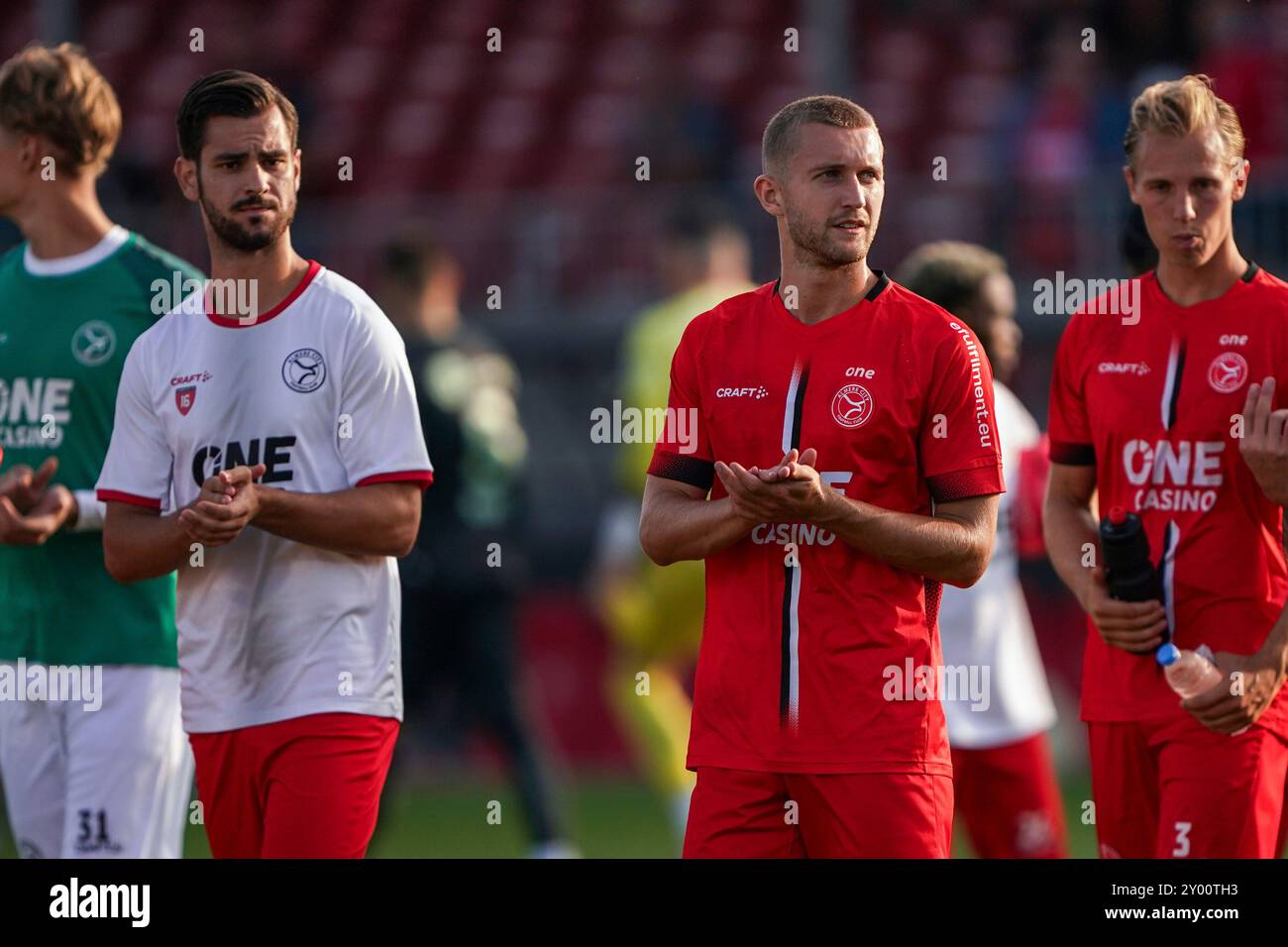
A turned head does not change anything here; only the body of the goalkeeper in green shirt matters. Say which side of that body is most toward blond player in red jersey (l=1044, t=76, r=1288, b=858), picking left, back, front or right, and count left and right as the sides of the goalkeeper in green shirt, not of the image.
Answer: left

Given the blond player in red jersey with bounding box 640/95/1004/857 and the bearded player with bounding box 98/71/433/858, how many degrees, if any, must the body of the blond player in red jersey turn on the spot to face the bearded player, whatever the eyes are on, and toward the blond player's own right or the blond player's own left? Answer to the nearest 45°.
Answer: approximately 90° to the blond player's own right

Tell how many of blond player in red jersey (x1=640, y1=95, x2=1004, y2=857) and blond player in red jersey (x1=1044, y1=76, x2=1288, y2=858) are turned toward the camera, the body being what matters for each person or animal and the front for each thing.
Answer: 2

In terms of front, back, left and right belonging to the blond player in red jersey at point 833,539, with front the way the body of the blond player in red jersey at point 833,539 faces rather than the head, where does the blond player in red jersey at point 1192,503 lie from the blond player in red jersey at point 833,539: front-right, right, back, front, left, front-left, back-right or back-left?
back-left

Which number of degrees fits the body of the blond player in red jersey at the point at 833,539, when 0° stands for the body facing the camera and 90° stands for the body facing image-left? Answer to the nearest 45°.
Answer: approximately 0°

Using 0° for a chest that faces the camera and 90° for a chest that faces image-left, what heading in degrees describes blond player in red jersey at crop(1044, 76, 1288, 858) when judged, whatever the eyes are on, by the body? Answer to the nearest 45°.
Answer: approximately 0°

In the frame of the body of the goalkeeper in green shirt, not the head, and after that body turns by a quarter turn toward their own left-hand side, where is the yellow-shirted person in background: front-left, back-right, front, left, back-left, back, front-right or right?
left

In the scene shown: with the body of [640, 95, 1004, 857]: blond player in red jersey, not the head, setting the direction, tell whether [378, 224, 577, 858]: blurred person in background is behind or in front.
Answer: behind

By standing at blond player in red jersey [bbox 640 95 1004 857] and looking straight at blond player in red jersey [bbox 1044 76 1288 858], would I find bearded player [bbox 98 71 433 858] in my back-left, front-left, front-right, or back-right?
back-left
